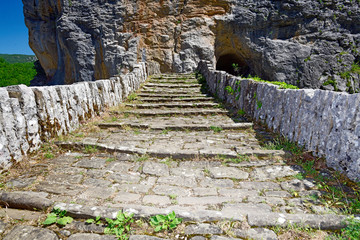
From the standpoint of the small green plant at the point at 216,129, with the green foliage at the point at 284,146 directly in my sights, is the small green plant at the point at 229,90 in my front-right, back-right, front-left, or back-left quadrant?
back-left

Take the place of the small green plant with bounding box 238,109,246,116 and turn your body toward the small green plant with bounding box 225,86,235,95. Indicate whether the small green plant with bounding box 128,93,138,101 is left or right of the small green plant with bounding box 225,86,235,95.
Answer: left

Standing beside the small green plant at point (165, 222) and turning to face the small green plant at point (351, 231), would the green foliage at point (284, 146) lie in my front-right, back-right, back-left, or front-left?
front-left

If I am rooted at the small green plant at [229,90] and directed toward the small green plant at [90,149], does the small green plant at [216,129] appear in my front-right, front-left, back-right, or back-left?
front-left

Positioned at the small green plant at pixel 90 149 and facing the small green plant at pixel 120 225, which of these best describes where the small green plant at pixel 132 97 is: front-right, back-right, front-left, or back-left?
back-left

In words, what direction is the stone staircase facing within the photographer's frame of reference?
facing the viewer
